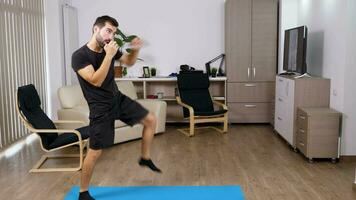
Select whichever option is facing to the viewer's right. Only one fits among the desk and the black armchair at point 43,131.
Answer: the black armchair

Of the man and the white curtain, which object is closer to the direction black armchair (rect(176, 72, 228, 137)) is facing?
the man

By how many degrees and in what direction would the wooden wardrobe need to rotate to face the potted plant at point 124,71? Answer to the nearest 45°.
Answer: approximately 90° to its right

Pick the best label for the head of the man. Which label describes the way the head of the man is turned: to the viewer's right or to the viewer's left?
to the viewer's right

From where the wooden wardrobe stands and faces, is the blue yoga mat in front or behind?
in front

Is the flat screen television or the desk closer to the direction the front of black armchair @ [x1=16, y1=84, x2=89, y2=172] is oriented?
the flat screen television

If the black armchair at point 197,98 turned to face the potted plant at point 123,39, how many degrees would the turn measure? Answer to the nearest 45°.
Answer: approximately 135° to its right

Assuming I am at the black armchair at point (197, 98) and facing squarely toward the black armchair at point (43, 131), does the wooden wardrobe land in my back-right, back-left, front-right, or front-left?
back-left

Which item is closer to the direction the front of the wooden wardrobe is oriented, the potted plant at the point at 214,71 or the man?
the man

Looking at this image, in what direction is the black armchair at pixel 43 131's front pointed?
to the viewer's right

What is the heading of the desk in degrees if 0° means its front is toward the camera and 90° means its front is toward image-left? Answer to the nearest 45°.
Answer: approximately 0°

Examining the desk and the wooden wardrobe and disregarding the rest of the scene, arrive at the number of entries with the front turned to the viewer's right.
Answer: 0

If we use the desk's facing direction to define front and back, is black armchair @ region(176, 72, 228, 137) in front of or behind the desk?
in front
